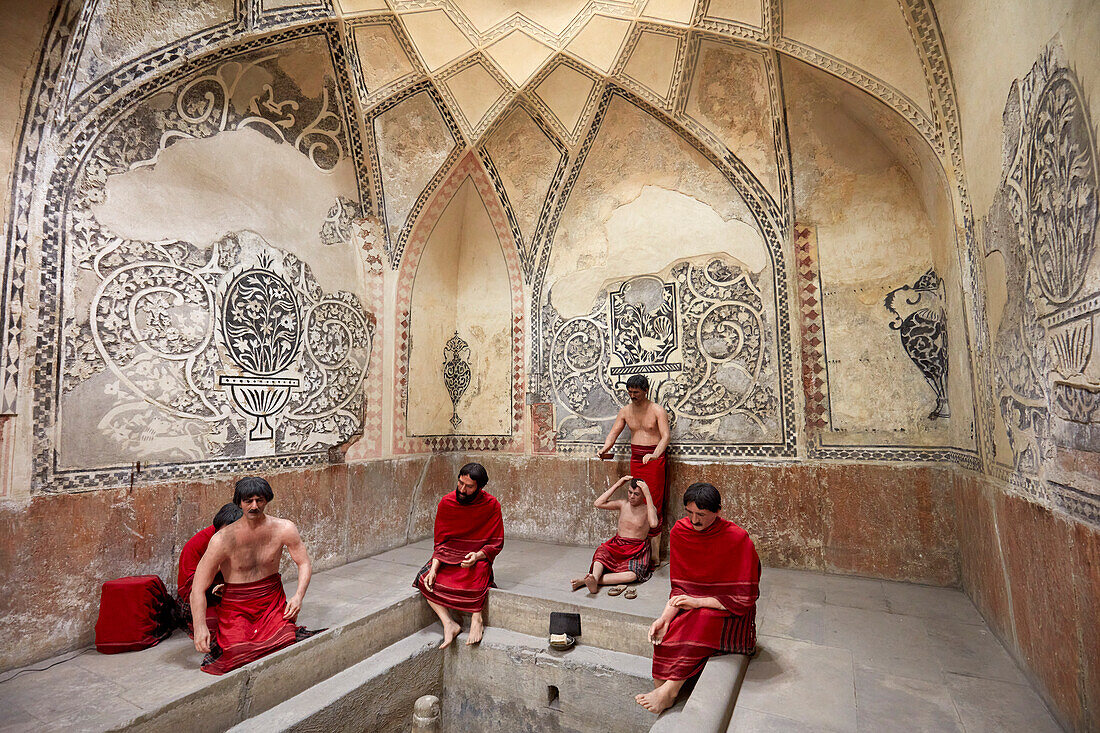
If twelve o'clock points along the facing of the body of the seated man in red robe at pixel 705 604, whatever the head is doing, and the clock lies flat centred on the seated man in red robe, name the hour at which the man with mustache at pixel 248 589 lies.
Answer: The man with mustache is roughly at 1 o'clock from the seated man in red robe.

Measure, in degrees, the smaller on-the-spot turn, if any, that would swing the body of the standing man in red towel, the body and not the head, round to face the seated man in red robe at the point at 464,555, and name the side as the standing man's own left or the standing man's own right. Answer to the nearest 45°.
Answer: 0° — they already face them

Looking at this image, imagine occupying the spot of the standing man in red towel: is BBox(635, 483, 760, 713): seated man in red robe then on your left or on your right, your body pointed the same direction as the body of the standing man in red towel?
on your left

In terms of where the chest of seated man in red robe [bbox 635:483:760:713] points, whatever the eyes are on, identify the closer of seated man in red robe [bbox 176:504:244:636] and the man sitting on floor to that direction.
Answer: the seated man in red robe

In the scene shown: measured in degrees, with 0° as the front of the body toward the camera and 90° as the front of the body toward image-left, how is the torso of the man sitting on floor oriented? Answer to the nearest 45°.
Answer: approximately 45°
